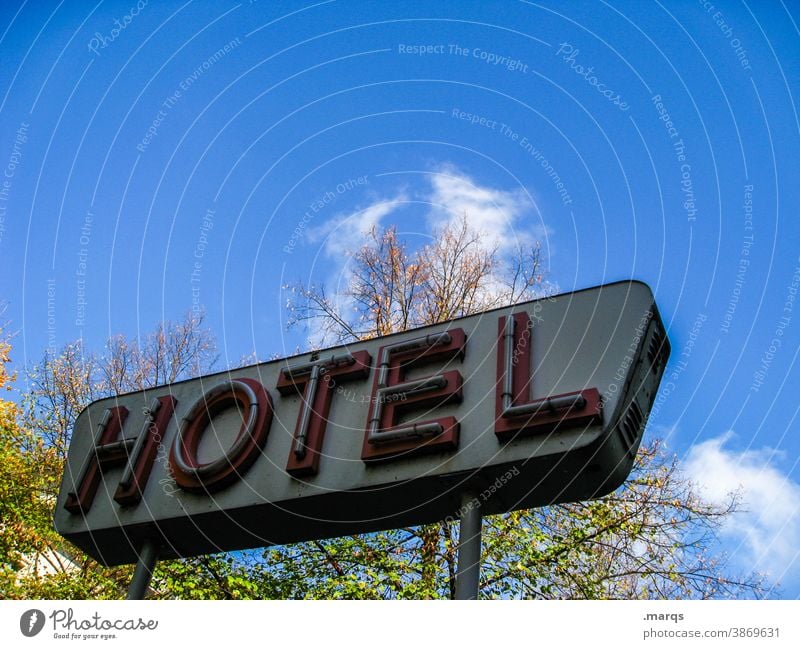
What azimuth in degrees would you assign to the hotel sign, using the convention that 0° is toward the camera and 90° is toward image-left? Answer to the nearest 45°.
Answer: approximately 45°
